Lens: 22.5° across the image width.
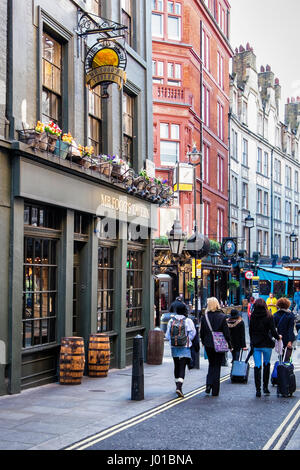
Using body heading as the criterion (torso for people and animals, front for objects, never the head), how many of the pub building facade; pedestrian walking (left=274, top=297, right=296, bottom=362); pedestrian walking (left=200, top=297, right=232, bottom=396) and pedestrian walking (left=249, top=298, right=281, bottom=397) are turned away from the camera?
3

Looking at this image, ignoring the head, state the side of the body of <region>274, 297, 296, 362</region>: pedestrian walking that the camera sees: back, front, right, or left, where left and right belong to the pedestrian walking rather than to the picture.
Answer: back

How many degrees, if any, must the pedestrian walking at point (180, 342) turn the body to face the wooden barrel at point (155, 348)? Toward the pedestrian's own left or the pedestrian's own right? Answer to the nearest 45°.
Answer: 0° — they already face it

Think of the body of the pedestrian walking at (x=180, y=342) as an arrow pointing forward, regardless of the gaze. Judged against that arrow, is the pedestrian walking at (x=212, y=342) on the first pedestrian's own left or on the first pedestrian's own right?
on the first pedestrian's own right

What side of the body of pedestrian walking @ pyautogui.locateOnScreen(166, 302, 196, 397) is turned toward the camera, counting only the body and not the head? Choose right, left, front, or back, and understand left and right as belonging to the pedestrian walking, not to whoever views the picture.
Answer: back

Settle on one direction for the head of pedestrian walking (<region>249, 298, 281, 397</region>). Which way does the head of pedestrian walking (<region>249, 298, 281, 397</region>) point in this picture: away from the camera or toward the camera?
away from the camera

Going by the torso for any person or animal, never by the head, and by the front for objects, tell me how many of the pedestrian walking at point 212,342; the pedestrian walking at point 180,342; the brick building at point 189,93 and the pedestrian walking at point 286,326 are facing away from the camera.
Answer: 3

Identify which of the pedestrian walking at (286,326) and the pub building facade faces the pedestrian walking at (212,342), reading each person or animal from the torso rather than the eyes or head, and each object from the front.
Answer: the pub building facade

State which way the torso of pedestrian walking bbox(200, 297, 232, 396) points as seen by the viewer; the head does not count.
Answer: away from the camera

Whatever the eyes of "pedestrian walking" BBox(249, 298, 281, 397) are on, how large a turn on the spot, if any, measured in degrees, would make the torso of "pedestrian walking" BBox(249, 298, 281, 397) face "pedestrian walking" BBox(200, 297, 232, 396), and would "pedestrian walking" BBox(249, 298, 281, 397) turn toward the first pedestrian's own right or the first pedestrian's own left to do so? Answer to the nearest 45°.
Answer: approximately 90° to the first pedestrian's own left

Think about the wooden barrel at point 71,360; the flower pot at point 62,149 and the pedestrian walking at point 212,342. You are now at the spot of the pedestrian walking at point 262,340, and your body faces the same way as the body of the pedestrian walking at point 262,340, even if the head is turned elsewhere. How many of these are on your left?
3

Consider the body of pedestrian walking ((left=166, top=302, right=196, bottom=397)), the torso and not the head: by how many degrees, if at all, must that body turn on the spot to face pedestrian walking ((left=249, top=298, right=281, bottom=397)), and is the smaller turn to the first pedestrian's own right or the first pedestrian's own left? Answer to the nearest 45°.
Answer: approximately 90° to the first pedestrian's own right

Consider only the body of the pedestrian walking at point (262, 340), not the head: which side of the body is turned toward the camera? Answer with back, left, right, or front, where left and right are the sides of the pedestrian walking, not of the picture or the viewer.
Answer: back
